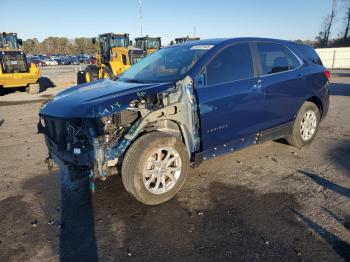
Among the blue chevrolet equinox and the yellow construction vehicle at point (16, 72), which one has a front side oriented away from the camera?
the yellow construction vehicle

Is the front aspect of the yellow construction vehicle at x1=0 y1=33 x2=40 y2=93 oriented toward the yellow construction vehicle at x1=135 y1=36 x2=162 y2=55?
no

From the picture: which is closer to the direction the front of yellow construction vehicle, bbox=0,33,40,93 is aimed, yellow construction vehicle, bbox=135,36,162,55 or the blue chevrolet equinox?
the yellow construction vehicle

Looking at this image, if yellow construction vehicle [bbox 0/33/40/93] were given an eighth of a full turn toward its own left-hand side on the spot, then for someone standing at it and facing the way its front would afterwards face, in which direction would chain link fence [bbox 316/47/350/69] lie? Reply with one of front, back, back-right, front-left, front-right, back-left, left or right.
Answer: back-right

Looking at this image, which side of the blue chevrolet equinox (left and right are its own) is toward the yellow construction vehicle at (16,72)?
right

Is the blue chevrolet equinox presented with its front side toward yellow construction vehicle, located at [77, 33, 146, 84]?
no

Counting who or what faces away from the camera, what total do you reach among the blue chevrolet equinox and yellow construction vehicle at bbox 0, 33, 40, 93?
1

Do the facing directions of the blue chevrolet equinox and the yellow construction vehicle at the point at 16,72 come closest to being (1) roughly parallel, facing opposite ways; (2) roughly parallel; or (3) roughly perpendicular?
roughly perpendicular

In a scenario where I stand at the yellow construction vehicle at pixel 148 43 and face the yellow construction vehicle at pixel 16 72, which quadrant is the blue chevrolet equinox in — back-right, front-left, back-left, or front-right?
front-left

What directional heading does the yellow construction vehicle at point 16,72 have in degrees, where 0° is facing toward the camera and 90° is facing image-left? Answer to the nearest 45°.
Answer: approximately 180°

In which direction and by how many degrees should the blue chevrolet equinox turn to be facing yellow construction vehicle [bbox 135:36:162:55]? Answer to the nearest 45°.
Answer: approximately 135° to its right

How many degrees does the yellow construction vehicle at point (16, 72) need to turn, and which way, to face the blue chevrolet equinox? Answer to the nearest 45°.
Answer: approximately 180°

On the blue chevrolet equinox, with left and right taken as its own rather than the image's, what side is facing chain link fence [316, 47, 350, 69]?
back

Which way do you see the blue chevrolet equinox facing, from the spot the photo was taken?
facing the viewer and to the left of the viewer

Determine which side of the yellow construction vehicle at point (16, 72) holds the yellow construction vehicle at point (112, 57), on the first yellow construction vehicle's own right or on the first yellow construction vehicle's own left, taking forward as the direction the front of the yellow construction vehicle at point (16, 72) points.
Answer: on the first yellow construction vehicle's own right
